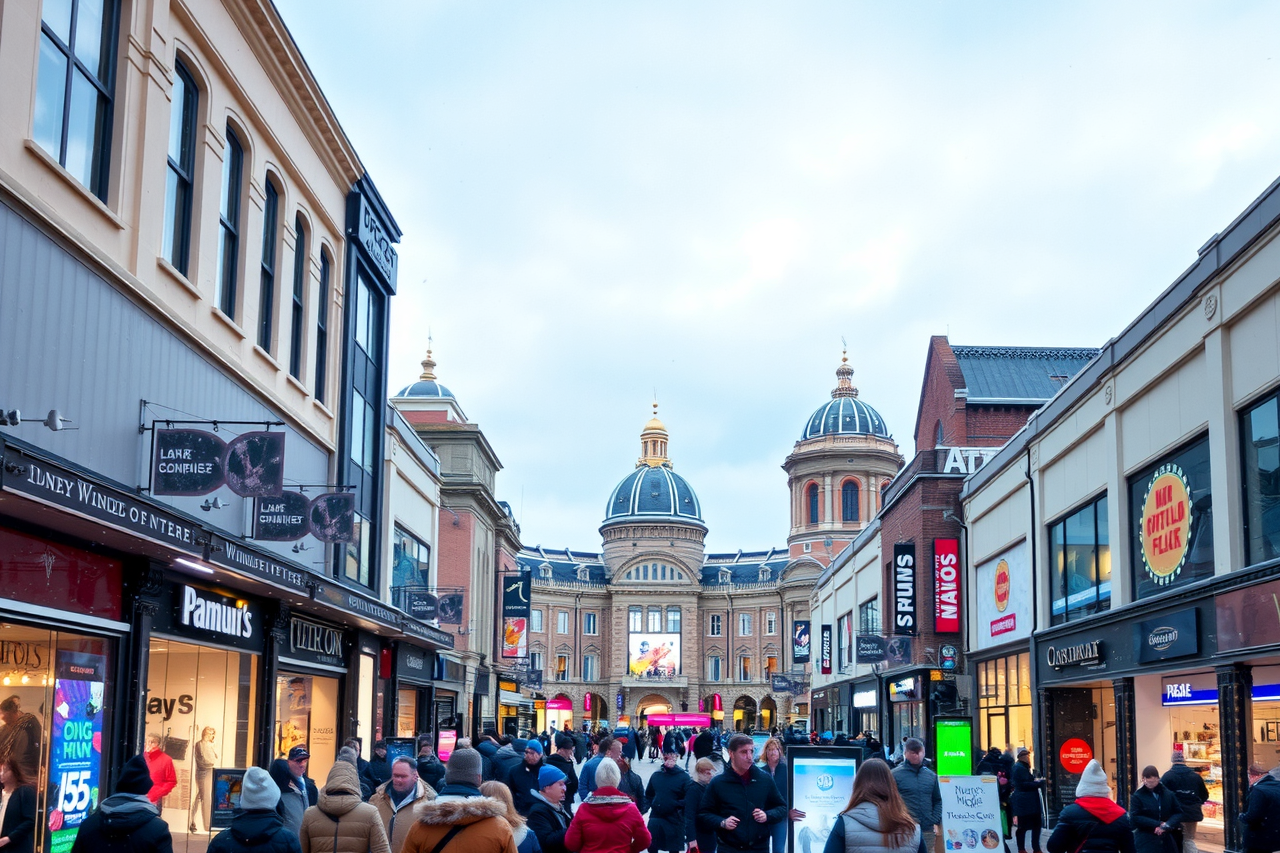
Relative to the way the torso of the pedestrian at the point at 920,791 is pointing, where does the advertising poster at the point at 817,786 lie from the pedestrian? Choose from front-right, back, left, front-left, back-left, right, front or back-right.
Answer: right

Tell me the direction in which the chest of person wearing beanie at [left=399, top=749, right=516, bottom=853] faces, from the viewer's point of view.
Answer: away from the camera

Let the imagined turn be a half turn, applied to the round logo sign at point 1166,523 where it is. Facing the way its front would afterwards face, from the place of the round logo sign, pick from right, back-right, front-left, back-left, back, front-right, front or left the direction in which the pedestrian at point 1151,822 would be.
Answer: back-right

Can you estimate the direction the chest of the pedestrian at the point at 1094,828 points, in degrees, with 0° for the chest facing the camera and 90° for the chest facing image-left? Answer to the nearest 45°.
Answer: approximately 180°

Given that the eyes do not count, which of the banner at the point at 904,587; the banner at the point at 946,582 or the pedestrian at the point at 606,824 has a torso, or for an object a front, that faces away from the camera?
the pedestrian

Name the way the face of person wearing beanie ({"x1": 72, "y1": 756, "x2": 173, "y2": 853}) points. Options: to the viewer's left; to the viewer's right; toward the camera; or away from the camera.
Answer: away from the camera

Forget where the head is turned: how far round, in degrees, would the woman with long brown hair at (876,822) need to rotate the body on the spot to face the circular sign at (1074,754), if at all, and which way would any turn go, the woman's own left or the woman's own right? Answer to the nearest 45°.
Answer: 0° — they already face it

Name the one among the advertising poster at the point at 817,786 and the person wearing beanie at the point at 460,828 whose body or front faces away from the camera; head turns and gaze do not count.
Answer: the person wearing beanie

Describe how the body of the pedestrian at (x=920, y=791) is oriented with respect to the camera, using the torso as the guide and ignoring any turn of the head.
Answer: toward the camera

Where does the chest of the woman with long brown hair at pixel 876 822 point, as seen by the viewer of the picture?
away from the camera

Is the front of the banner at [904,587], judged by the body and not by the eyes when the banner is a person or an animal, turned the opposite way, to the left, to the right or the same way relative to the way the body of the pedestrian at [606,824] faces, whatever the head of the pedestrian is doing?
the opposite way

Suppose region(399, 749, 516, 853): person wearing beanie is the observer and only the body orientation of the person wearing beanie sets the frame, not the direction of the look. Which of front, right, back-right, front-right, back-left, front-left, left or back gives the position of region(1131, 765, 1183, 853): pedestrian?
front-right

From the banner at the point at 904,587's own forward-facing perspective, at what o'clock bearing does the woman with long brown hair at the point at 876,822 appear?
The woman with long brown hair is roughly at 12 o'clock from the banner.

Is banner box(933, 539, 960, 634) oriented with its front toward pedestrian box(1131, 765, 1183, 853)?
yes

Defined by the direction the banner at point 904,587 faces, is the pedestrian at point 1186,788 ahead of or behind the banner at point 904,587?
ahead

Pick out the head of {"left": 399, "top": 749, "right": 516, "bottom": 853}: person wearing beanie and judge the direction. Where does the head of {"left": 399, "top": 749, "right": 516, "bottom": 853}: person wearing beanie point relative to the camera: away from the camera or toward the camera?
away from the camera

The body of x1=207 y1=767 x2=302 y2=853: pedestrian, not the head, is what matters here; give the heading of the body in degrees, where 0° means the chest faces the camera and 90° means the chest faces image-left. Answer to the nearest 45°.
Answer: approximately 180°

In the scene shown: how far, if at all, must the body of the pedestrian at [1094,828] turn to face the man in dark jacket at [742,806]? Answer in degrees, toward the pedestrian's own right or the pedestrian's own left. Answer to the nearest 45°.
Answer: approximately 90° to the pedestrian's own left
